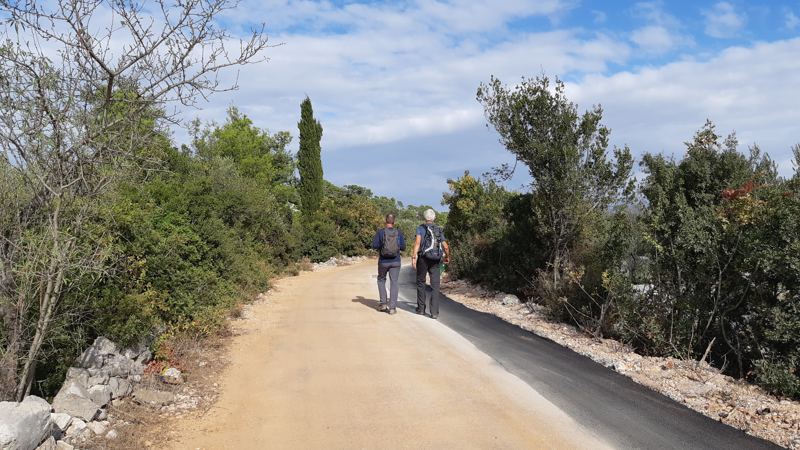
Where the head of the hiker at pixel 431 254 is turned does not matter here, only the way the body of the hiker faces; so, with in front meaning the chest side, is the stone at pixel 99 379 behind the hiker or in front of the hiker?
behind

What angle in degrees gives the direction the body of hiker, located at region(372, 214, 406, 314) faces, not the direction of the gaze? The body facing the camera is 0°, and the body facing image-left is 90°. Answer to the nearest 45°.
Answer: approximately 180°

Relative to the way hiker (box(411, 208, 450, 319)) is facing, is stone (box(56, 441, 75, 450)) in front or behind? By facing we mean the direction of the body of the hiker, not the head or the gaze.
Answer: behind

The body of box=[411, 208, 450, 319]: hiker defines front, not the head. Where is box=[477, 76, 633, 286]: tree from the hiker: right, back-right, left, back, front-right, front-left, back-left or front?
front-right

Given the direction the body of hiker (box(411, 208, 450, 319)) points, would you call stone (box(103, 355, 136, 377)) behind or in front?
behind

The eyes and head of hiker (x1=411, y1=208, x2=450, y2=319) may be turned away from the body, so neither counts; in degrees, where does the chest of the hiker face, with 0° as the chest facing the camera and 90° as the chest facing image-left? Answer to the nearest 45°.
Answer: approximately 180°

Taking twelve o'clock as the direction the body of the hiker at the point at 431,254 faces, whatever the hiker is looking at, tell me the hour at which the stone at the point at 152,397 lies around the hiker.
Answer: The stone is roughly at 7 o'clock from the hiker.

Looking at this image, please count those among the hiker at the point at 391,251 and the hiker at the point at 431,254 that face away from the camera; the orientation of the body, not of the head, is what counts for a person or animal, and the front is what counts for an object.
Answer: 2

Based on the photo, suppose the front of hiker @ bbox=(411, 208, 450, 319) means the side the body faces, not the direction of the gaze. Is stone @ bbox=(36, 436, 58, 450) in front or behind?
behind

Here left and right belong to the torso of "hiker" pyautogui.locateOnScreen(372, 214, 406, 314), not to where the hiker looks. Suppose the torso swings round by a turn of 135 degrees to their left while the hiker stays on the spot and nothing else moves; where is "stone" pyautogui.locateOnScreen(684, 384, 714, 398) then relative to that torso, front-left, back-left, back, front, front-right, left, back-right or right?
left

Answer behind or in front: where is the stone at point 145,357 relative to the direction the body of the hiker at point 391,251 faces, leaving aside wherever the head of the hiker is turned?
behind

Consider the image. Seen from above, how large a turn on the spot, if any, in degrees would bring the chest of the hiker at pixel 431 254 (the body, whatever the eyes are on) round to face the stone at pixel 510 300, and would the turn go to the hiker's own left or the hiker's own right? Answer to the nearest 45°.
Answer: approximately 45° to the hiker's own right

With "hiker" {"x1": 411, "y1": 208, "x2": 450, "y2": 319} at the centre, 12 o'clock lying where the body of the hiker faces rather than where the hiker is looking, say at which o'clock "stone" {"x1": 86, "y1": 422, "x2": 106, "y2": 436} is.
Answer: The stone is roughly at 7 o'clock from the hiker.
